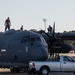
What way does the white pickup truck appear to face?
to the viewer's right
